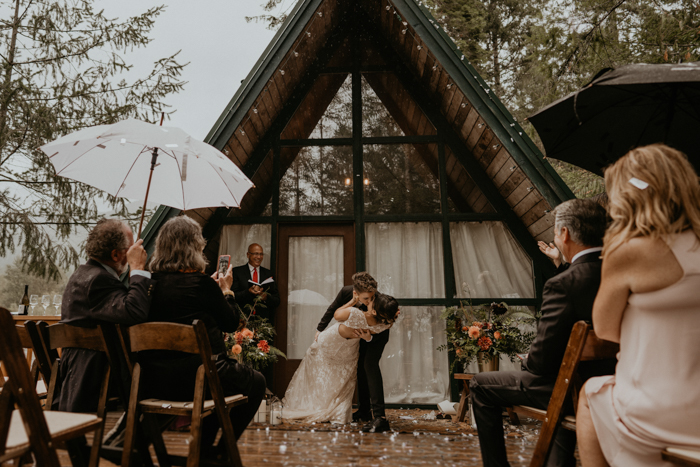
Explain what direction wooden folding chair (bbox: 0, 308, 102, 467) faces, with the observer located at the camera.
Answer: facing away from the viewer and to the right of the viewer

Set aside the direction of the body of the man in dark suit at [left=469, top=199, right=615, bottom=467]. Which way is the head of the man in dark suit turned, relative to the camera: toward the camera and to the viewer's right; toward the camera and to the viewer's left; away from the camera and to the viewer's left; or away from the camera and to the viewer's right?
away from the camera and to the viewer's left

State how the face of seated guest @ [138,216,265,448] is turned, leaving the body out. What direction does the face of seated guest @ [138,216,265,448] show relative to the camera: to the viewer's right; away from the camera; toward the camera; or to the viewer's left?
away from the camera

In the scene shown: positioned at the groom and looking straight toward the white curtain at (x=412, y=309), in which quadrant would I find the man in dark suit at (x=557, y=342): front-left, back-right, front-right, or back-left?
back-right

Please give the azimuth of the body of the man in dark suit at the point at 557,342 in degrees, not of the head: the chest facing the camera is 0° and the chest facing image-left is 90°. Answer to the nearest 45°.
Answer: approximately 135°

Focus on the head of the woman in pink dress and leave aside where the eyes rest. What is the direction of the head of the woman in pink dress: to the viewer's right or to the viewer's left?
to the viewer's left

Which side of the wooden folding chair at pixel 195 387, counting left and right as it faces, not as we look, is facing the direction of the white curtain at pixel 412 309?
front

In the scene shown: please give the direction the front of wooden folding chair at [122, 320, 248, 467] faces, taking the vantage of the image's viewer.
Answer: facing away from the viewer and to the right of the viewer

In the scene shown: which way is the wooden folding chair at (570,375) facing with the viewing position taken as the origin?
facing away from the viewer and to the left of the viewer

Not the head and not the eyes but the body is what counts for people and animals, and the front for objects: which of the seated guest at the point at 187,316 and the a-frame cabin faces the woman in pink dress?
the a-frame cabin

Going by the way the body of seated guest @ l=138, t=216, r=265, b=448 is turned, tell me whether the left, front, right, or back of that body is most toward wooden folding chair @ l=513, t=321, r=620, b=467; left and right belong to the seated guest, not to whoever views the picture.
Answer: right

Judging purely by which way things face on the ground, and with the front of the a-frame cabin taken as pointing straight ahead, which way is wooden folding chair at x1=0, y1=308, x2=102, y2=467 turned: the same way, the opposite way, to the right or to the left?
the opposite way

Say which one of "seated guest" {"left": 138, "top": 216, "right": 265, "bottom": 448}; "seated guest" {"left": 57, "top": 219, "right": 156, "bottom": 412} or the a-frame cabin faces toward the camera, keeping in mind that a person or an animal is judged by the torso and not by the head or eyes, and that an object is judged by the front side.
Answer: the a-frame cabin

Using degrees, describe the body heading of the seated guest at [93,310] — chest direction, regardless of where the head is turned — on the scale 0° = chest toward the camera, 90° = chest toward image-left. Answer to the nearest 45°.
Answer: approximately 225°
